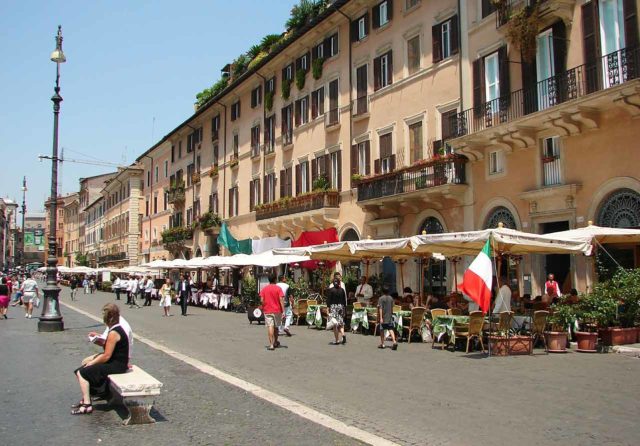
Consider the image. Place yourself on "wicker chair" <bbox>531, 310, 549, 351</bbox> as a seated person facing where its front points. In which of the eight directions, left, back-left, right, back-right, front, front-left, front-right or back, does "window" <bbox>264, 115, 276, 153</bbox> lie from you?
front

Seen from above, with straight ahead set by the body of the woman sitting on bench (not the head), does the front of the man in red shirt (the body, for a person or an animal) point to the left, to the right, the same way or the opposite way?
to the right

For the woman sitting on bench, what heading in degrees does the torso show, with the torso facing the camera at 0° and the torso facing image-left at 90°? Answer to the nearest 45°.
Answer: approximately 90°

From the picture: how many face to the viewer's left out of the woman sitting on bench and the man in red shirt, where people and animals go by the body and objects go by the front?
1

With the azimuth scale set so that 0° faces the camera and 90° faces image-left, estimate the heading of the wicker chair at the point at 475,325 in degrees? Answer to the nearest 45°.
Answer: approximately 135°

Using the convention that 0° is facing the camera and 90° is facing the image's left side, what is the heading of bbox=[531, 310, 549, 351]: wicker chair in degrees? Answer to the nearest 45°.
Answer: approximately 135°
